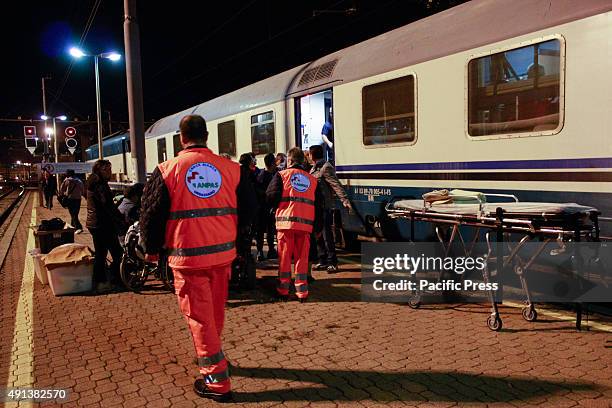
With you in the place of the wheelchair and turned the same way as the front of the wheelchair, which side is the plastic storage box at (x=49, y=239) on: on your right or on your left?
on your left

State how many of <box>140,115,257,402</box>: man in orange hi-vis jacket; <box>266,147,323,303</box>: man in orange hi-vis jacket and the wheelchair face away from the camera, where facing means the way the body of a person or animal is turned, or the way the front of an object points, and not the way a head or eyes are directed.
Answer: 2

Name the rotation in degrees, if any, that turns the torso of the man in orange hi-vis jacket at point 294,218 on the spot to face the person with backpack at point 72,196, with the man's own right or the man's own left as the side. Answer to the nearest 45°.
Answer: approximately 45° to the man's own left

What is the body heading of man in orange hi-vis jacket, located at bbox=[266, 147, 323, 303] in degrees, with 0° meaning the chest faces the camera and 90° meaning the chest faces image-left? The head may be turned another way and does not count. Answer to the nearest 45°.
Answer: approximately 180°

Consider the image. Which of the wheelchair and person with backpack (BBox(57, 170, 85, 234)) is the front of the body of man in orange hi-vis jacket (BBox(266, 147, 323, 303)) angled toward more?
the person with backpack

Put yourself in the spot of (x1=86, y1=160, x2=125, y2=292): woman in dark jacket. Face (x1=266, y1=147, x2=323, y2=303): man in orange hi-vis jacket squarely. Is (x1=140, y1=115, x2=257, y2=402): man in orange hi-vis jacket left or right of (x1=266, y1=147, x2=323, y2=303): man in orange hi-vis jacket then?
right

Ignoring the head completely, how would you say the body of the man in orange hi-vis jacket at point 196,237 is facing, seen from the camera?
away from the camera

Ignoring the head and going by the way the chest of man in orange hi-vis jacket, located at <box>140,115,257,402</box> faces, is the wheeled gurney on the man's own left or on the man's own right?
on the man's own right

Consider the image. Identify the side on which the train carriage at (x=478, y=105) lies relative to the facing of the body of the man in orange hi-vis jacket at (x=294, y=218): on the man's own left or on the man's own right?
on the man's own right

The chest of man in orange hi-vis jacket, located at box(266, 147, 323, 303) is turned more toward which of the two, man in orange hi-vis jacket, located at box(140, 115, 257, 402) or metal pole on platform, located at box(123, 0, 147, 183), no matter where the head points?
the metal pole on platform
